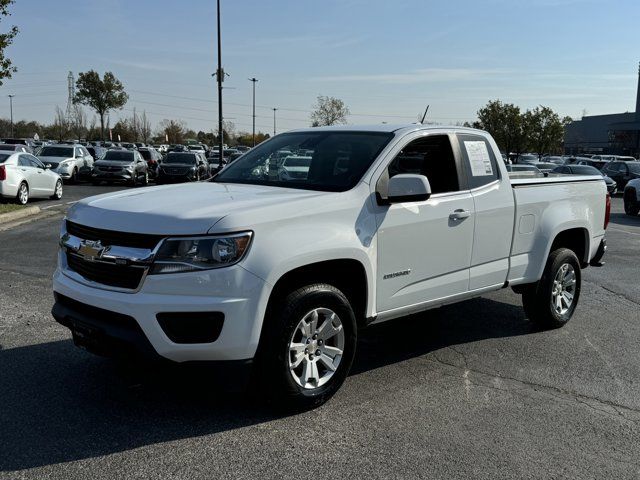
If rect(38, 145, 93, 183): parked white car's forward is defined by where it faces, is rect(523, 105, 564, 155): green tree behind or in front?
behind

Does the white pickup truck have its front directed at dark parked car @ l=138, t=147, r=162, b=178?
no

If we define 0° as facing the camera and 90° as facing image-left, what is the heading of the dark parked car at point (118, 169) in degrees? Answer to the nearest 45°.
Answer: approximately 45°

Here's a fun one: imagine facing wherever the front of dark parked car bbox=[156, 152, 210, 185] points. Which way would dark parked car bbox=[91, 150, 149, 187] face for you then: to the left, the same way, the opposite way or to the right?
the same way

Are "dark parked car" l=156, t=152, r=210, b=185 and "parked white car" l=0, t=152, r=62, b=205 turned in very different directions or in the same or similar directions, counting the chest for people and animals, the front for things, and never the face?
very different directions

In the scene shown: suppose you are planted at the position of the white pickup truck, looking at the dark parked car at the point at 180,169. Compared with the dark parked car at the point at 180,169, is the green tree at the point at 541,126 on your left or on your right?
right

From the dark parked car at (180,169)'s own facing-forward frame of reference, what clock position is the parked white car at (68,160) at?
The parked white car is roughly at 2 o'clock from the dark parked car.

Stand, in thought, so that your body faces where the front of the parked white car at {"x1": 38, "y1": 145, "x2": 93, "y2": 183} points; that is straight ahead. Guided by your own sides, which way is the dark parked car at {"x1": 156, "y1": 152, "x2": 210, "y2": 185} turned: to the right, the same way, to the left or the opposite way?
the same way

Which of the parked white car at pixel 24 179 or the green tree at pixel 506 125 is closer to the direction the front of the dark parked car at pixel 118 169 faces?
the parked white car

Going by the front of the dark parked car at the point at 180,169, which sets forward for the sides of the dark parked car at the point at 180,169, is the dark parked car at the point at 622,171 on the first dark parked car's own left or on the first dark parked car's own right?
on the first dark parked car's own left

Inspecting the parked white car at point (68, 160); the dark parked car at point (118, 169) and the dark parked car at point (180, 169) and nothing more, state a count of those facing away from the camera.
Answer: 0

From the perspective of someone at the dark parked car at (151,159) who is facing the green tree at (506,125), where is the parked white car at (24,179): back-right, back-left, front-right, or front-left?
back-right

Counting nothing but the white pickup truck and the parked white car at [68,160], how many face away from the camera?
0

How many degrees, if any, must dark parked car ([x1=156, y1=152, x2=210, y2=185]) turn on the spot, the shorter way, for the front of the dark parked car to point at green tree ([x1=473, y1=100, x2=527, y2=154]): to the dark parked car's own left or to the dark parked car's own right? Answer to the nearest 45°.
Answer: approximately 180°

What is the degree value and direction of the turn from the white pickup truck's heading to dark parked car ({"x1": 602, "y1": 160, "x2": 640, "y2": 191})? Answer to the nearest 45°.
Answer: approximately 180°

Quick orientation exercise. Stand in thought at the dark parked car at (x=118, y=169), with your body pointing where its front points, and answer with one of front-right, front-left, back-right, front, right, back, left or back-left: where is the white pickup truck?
front-left

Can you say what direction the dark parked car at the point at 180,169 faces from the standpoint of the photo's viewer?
facing the viewer and to the left of the viewer

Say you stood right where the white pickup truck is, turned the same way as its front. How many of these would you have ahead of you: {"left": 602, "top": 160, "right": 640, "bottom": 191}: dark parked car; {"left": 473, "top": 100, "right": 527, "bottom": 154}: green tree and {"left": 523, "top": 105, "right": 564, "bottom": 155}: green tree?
0
